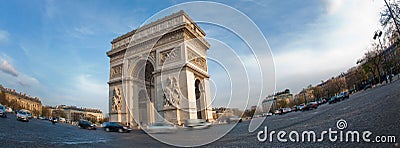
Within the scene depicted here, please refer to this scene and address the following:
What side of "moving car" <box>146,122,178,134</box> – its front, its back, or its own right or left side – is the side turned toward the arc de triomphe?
left

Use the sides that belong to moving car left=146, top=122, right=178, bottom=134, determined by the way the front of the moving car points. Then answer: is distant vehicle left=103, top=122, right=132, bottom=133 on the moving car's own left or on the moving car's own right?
on the moving car's own left

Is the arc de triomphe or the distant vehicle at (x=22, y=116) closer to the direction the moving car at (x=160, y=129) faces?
the arc de triomphe

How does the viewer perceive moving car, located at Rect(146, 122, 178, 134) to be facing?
facing to the right of the viewer

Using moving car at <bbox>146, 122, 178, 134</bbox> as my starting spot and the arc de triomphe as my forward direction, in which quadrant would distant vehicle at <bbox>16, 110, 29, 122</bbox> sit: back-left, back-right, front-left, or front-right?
front-left

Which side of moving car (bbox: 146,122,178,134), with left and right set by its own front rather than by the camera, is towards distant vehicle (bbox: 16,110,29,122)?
back

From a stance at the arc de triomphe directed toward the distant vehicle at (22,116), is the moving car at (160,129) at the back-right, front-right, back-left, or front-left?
front-left
